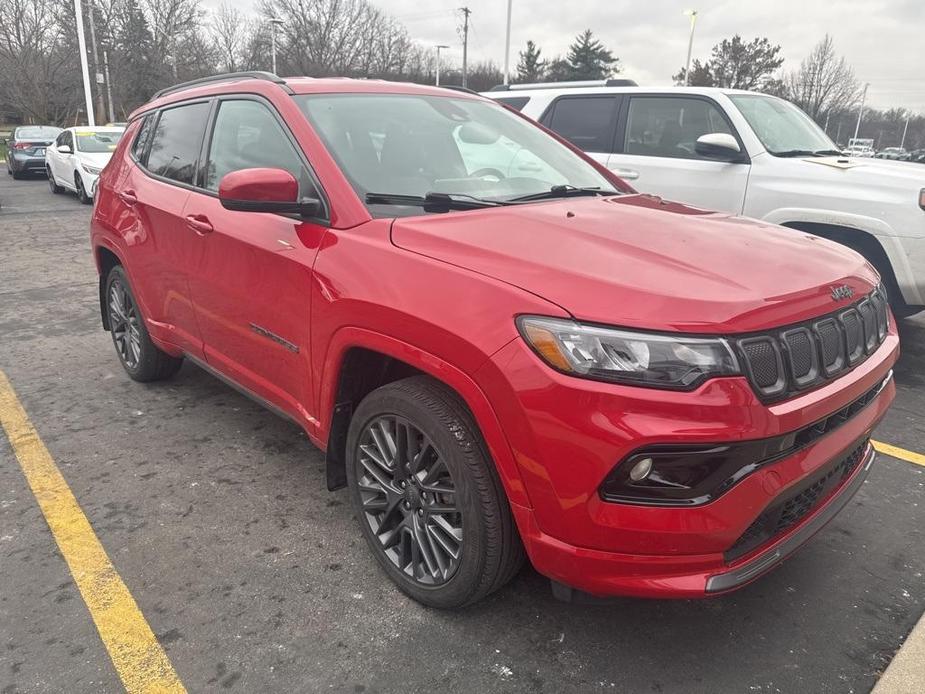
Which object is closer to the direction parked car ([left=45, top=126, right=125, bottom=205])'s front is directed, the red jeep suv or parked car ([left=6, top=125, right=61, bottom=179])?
the red jeep suv

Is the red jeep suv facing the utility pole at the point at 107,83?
no

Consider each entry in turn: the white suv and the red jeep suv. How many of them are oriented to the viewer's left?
0

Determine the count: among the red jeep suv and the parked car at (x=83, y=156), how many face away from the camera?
0

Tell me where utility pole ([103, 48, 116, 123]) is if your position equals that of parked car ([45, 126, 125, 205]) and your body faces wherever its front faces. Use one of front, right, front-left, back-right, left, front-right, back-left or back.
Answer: back-left

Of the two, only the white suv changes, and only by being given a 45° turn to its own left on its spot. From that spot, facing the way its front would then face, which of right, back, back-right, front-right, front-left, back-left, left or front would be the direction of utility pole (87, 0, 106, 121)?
back-left

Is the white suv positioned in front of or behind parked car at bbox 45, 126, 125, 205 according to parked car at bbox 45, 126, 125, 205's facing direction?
in front

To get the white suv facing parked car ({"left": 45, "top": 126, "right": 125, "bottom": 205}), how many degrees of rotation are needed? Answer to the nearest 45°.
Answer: approximately 180°

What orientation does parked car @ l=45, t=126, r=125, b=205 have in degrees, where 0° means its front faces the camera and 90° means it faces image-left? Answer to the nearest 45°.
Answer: approximately 315°

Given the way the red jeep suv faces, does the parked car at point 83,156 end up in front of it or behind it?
behind

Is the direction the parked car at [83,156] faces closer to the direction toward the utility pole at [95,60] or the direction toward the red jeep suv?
the red jeep suv

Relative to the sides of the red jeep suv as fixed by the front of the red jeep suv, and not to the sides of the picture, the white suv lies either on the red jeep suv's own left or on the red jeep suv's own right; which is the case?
on the red jeep suv's own left

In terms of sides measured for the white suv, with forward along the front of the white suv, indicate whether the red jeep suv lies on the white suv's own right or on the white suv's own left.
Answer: on the white suv's own right

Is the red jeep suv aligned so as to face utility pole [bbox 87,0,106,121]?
no

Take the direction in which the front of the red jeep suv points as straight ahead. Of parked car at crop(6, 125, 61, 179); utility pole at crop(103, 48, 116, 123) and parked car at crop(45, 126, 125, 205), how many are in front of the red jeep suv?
0

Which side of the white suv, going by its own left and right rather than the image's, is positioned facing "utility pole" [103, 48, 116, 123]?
back

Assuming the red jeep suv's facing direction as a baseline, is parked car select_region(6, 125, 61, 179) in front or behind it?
behind

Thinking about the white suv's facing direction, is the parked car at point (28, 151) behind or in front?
behind

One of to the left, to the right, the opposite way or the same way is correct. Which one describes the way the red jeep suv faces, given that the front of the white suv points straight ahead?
the same way
